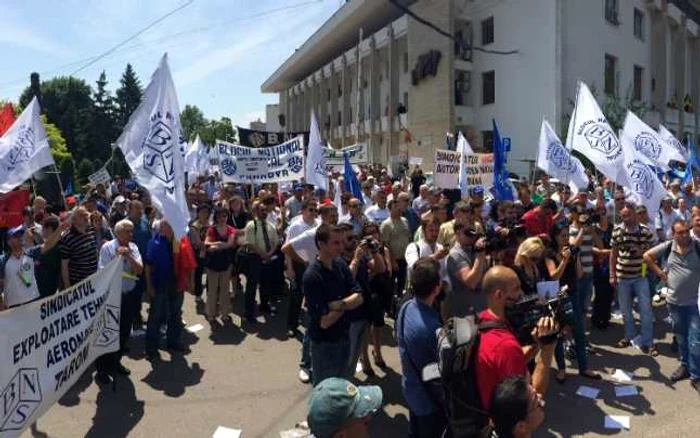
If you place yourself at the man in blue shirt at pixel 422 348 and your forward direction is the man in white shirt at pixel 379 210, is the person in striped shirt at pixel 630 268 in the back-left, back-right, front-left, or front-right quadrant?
front-right

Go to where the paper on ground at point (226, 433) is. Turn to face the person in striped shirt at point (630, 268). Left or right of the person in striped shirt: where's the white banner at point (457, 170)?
left

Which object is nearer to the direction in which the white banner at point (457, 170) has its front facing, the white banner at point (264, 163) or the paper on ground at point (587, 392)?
the paper on ground

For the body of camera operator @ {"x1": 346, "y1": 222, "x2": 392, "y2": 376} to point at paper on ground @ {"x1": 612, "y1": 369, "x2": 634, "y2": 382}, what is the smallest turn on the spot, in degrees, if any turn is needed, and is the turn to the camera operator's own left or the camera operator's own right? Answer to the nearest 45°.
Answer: approximately 90° to the camera operator's own left

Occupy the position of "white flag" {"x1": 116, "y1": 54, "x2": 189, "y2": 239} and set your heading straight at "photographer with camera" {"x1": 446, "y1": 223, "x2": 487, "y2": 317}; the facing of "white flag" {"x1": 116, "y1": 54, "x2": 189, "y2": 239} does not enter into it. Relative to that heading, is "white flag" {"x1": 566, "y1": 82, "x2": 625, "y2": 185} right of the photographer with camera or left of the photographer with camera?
left

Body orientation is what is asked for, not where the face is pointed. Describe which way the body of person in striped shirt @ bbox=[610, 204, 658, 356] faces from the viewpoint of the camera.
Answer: toward the camera

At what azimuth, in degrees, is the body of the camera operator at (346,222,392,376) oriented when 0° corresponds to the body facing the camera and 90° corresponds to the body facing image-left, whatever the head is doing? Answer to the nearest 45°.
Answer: approximately 0°

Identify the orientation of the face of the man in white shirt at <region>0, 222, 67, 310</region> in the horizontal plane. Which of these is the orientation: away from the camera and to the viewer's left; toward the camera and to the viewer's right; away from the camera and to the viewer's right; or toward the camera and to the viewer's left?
toward the camera and to the viewer's right

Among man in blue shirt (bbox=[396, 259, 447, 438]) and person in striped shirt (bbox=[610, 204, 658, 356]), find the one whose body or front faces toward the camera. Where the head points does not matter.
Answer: the person in striped shirt

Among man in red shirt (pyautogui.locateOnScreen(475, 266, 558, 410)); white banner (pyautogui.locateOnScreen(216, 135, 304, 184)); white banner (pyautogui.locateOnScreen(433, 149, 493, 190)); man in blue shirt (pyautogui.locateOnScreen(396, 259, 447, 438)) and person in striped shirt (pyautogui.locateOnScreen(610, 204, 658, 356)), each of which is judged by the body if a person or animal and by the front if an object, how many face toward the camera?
3

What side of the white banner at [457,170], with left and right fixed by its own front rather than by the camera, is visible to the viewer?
front

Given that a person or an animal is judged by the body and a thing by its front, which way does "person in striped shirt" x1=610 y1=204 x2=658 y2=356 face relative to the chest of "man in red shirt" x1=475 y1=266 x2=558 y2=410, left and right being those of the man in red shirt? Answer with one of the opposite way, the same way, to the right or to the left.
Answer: to the right

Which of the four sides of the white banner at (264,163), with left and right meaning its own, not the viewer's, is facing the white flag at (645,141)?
left

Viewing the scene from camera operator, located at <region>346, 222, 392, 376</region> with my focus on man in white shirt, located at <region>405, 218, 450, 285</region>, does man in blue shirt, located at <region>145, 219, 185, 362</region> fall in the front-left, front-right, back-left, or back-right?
back-left

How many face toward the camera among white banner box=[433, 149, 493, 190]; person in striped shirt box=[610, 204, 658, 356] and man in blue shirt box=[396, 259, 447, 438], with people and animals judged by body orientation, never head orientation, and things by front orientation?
2

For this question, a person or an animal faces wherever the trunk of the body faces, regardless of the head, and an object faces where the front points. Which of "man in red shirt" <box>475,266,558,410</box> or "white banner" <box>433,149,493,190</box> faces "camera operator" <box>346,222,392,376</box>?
the white banner

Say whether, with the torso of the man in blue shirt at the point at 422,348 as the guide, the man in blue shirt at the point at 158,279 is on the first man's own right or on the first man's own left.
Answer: on the first man's own left

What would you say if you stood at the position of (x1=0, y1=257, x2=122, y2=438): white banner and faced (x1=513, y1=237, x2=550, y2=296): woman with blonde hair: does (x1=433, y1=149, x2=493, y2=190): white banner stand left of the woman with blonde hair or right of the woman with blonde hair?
left
